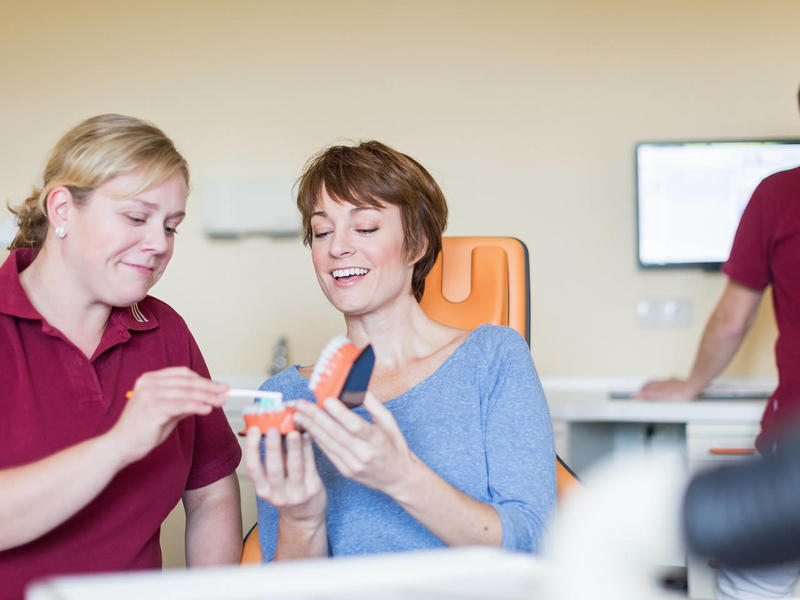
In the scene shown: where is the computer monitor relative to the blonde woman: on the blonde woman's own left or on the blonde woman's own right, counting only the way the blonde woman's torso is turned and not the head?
on the blonde woman's own left

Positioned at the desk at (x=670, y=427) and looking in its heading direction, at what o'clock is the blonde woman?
The blonde woman is roughly at 1 o'clock from the desk.

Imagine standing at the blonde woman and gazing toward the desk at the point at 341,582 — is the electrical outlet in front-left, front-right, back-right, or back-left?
back-left

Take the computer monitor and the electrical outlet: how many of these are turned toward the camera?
2

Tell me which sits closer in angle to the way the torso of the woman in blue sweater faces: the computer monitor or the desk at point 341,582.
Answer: the desk

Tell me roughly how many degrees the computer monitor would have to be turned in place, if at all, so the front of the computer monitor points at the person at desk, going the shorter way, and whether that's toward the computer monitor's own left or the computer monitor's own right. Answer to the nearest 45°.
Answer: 0° — it already faces them

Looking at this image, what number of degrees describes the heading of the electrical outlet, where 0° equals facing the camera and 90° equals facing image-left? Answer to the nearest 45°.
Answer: approximately 0°

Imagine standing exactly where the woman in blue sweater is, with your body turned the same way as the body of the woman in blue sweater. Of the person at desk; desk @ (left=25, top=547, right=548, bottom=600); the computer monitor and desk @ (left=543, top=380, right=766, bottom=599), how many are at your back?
3

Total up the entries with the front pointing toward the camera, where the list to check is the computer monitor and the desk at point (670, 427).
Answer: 2
